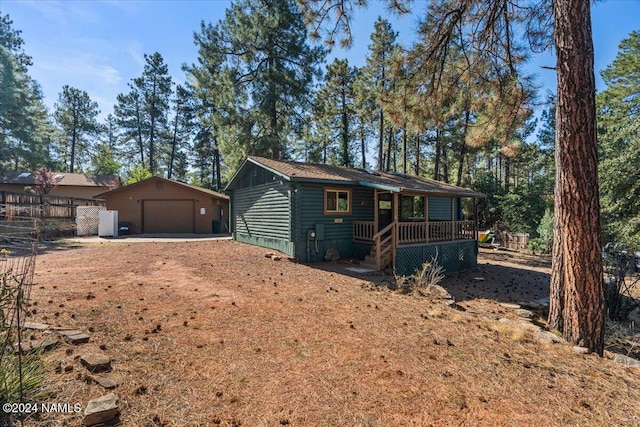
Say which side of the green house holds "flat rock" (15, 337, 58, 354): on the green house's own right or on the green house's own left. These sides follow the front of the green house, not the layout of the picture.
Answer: on the green house's own right

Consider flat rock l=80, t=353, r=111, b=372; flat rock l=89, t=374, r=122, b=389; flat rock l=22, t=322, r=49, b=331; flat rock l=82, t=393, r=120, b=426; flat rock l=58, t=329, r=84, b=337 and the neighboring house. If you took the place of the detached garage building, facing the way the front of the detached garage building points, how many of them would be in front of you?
5

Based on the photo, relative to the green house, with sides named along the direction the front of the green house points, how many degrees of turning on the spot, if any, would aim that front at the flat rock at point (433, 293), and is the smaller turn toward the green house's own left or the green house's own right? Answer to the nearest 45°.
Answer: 0° — it already faces it

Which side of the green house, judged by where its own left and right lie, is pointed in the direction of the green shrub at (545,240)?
left

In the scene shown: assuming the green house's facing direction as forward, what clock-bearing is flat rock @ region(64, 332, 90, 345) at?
The flat rock is roughly at 2 o'clock from the green house.

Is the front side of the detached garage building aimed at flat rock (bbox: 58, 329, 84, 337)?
yes

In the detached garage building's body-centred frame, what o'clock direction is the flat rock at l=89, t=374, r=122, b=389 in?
The flat rock is roughly at 12 o'clock from the detached garage building.

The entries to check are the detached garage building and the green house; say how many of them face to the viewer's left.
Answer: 0

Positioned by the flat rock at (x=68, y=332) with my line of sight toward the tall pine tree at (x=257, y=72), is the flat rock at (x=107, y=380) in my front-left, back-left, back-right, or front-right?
back-right

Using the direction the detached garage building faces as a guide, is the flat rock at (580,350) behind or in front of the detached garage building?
in front

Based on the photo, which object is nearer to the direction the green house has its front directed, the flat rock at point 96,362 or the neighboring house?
the flat rock

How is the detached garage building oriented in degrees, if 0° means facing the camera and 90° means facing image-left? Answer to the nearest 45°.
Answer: approximately 0°

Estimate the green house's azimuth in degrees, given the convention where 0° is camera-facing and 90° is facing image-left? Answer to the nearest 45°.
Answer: approximately 315°

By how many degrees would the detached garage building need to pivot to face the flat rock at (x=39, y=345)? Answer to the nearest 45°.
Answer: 0° — it already faces it

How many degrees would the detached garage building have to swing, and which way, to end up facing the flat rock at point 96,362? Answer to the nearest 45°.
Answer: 0° — it already faces it
